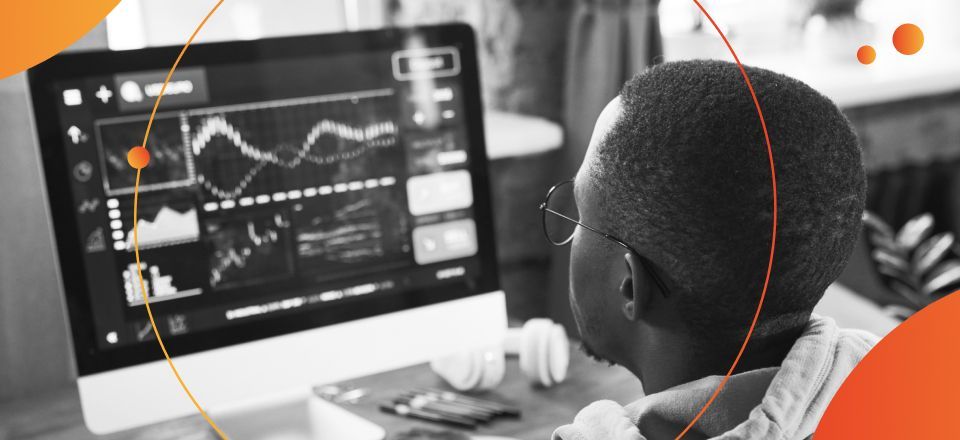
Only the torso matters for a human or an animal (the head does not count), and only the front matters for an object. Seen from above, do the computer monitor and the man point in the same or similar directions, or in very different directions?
very different directions

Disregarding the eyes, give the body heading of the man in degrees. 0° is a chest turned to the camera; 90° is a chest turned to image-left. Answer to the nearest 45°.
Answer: approximately 135°

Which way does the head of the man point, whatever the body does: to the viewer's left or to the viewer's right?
to the viewer's left

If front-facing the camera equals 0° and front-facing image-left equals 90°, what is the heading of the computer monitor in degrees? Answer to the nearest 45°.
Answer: approximately 315°

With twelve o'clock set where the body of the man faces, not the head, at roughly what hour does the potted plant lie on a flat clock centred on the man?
The potted plant is roughly at 2 o'clock from the man.

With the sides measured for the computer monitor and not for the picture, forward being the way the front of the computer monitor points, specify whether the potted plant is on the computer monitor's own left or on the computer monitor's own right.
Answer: on the computer monitor's own left
